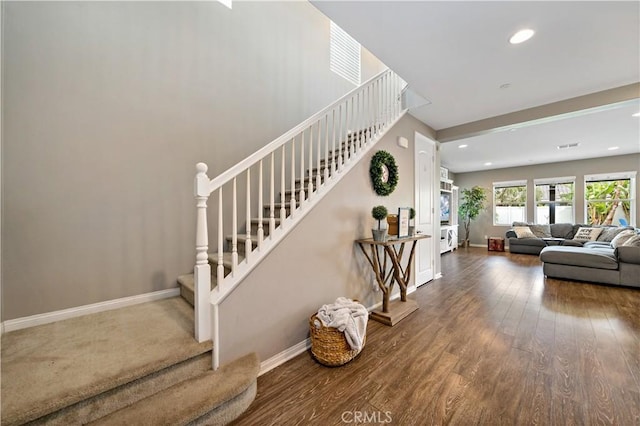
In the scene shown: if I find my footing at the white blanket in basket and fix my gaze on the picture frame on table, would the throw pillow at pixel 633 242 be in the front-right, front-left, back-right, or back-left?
front-right

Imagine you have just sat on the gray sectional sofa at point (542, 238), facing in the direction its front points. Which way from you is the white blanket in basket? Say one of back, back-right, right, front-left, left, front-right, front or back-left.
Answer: front

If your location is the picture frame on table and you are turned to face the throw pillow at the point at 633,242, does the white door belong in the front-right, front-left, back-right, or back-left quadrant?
front-left

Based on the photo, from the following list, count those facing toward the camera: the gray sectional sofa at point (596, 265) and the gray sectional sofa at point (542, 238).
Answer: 1

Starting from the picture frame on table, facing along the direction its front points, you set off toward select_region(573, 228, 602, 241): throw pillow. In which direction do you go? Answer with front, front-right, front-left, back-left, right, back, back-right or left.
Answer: left

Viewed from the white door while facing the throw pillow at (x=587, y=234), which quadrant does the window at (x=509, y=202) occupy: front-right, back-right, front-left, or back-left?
front-left

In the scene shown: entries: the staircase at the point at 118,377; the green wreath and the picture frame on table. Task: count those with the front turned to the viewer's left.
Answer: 0

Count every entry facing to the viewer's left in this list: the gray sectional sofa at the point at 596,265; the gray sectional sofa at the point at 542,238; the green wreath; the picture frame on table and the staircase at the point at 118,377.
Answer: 1

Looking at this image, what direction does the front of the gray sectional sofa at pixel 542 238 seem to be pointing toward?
toward the camera

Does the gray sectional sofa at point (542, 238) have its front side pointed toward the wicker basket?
yes
